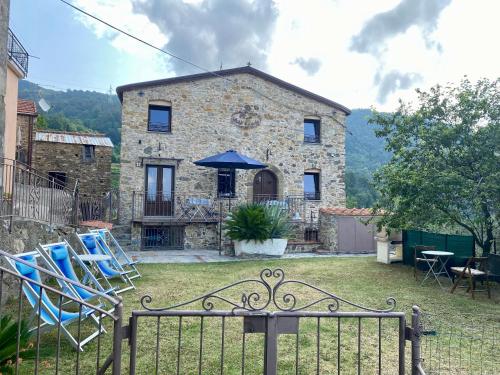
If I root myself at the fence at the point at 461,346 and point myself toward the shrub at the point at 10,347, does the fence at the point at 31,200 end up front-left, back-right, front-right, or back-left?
front-right

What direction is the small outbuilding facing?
toward the camera

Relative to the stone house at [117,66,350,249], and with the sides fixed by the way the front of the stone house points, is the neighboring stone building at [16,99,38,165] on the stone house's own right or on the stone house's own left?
on the stone house's own right

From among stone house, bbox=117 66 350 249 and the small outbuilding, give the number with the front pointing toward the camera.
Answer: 2

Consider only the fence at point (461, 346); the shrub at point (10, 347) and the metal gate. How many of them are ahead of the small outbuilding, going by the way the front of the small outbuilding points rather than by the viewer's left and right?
3

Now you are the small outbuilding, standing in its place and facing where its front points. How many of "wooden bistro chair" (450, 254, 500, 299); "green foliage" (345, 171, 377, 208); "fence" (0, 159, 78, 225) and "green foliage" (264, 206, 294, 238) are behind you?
1

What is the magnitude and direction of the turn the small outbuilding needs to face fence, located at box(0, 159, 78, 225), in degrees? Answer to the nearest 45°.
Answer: approximately 45° to its right

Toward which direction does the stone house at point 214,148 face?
toward the camera

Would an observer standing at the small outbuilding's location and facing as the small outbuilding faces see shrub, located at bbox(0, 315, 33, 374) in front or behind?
in front

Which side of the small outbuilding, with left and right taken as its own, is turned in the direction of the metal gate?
front

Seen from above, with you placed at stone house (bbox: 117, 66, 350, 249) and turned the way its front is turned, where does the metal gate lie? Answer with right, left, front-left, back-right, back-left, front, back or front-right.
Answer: front

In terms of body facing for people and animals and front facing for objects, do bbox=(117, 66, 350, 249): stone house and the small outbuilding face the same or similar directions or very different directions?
same or similar directions

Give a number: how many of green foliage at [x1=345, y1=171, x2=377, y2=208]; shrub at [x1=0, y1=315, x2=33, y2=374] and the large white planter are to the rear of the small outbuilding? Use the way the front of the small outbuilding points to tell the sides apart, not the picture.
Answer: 1

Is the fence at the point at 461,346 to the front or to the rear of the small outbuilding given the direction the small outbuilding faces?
to the front
